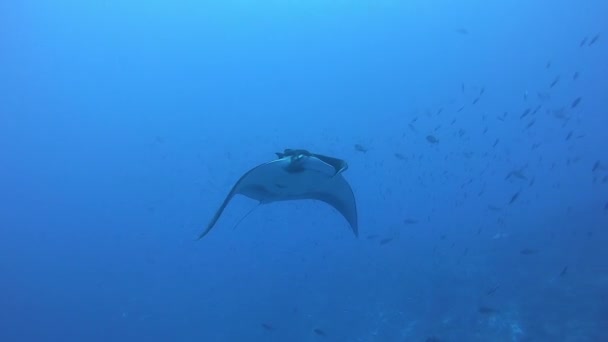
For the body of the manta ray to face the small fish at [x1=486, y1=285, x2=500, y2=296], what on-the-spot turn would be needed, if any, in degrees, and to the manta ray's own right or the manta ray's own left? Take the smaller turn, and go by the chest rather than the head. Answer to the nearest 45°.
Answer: approximately 90° to the manta ray's own left

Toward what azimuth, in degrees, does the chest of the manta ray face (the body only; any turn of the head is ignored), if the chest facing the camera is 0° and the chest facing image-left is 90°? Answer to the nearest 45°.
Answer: approximately 315°
